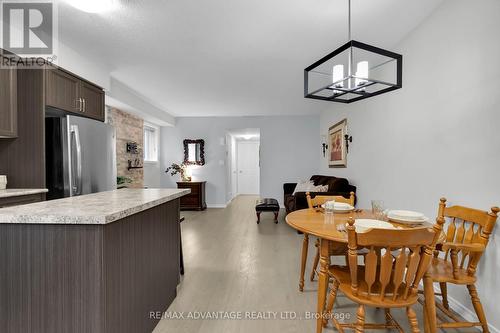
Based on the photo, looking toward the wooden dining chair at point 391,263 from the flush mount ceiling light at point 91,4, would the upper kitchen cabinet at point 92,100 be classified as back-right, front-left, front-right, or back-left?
back-left

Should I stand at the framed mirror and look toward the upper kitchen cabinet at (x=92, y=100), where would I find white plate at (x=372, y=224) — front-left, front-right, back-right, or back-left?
front-left

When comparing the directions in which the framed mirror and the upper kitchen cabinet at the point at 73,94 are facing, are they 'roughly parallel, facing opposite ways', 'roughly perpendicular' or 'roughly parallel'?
roughly perpendicular

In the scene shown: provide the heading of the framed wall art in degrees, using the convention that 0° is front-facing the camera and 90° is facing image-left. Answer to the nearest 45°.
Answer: approximately 45°

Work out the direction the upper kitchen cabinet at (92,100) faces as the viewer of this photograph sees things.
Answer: facing the viewer and to the right of the viewer

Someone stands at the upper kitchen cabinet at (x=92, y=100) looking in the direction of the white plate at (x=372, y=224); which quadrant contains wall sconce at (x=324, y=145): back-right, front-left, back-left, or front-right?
front-left

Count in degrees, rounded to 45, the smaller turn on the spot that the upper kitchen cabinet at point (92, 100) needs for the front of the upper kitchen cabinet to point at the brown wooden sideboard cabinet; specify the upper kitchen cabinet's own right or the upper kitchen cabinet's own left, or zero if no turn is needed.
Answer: approximately 90° to the upper kitchen cabinet's own left

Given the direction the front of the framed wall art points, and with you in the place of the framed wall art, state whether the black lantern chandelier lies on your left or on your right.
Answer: on your left

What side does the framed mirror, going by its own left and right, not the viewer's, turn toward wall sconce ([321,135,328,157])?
left

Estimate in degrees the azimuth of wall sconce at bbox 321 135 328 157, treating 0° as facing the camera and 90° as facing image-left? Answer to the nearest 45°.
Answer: approximately 45°

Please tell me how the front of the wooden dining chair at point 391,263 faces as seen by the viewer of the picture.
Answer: facing away from the viewer and to the left of the viewer

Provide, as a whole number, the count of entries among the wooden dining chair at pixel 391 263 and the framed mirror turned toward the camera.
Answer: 1

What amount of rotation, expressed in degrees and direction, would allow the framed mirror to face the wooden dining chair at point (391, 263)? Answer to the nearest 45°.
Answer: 0° — it already faces it

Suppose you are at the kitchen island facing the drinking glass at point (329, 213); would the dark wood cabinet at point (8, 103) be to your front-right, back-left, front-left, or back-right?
back-left

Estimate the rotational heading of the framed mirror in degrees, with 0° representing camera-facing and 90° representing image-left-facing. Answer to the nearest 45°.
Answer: approximately 0°
